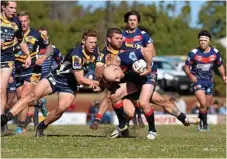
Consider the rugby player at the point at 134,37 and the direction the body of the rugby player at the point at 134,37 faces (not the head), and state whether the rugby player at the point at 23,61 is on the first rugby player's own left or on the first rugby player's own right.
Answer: on the first rugby player's own right

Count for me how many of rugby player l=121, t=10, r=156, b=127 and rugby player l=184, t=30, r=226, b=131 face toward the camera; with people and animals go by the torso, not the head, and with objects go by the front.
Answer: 2

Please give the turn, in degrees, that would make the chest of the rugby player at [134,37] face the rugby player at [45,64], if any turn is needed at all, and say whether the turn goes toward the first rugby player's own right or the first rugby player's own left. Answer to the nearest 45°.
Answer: approximately 135° to the first rugby player's own right

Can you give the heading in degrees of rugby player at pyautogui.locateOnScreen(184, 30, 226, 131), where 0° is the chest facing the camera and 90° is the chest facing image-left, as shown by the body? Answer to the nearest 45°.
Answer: approximately 0°

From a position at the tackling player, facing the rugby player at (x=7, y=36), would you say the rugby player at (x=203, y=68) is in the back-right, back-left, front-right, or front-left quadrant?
back-right
